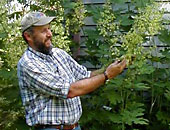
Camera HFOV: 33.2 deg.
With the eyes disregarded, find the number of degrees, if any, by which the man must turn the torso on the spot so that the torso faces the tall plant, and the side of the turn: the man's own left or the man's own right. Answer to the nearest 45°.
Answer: approximately 90° to the man's own left

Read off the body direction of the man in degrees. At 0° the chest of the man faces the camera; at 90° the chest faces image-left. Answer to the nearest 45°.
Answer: approximately 315°
